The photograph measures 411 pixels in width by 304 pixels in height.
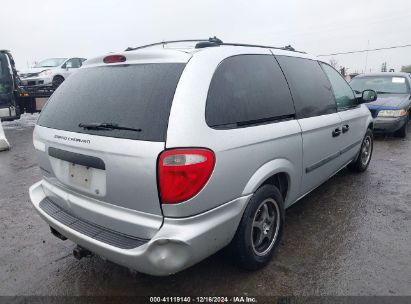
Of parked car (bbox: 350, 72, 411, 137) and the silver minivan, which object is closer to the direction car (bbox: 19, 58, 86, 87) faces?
the silver minivan

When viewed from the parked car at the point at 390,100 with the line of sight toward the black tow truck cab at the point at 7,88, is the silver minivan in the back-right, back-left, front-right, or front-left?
front-left

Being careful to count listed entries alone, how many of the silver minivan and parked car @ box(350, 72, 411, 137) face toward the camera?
1

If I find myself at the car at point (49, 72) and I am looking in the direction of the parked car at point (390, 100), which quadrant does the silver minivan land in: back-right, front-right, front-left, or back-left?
front-right

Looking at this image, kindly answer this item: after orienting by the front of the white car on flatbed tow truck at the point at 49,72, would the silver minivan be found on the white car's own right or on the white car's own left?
on the white car's own left

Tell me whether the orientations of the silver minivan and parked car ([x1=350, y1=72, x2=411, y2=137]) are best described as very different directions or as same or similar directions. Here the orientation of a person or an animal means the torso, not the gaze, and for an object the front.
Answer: very different directions

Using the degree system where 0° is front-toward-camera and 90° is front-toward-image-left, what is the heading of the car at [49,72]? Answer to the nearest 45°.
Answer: approximately 45°

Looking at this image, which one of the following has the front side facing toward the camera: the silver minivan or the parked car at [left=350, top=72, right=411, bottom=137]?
the parked car

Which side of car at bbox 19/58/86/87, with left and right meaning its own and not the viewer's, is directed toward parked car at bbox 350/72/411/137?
left

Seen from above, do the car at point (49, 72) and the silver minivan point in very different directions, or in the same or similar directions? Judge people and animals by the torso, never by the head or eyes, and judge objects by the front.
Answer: very different directions

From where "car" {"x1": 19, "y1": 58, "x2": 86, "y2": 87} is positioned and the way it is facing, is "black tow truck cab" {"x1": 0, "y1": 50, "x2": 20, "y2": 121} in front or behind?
in front

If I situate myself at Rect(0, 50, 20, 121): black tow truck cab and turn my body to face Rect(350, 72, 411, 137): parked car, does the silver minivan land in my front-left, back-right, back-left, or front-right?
front-right

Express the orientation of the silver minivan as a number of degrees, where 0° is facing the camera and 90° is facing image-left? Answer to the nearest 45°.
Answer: approximately 225°

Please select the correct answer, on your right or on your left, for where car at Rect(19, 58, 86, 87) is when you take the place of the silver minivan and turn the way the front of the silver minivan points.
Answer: on your left

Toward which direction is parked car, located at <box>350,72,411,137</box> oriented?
toward the camera
